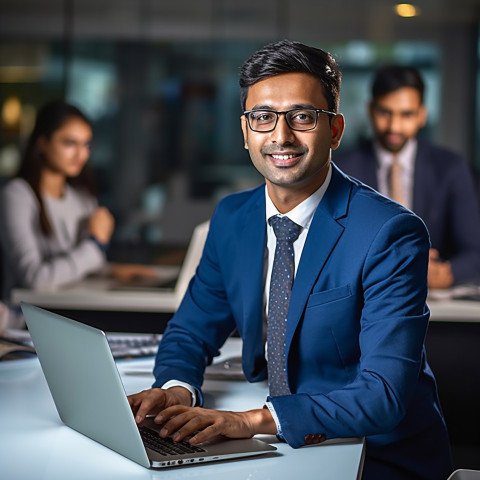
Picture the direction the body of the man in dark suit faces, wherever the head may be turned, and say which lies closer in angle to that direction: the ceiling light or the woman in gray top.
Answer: the woman in gray top

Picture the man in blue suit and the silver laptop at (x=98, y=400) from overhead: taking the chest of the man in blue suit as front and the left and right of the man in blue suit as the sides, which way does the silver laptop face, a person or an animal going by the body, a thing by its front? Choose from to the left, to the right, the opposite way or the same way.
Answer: the opposite way

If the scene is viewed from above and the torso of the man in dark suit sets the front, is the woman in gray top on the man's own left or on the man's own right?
on the man's own right

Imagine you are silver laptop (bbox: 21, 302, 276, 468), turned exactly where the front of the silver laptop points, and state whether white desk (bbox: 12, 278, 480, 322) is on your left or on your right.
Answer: on your left

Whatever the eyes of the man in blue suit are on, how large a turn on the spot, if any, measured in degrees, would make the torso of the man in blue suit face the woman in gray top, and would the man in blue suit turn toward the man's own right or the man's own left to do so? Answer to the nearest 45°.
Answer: approximately 90° to the man's own right

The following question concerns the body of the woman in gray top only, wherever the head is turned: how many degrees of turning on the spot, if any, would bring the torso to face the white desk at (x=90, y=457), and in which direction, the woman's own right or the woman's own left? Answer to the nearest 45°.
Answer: approximately 45° to the woman's own right

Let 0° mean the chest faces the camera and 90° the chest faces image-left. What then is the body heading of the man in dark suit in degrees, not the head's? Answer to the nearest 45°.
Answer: approximately 0°

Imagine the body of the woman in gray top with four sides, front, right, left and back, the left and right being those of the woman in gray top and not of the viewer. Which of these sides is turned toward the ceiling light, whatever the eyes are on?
left

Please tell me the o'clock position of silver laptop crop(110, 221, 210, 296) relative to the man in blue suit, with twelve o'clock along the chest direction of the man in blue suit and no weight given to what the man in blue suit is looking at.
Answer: The silver laptop is roughly at 4 o'clock from the man in blue suit.

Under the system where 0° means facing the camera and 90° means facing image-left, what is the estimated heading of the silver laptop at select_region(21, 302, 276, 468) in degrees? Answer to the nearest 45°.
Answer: approximately 225°

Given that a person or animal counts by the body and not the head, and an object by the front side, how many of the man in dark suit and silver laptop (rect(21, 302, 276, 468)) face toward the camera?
1
